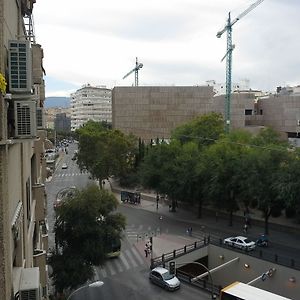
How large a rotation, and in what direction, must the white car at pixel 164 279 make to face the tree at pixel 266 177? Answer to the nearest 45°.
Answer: approximately 90° to its left

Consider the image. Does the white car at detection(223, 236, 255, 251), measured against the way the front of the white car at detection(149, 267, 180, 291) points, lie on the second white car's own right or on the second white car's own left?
on the second white car's own left

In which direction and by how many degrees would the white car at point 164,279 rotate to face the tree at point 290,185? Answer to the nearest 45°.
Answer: approximately 90° to its left

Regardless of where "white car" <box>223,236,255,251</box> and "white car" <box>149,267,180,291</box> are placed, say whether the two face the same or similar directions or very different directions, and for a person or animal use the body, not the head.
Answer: very different directions

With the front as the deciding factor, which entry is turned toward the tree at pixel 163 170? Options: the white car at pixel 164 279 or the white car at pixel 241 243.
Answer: the white car at pixel 241 243

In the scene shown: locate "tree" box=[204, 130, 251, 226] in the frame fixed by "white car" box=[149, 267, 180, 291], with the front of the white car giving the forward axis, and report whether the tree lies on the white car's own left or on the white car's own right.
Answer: on the white car's own left

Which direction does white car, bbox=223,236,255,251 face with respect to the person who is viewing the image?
facing away from the viewer and to the left of the viewer

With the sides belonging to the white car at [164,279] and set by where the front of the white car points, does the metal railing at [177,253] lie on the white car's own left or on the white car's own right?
on the white car's own left

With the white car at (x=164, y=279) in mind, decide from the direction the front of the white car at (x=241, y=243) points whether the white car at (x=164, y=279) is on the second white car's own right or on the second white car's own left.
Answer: on the second white car's own left

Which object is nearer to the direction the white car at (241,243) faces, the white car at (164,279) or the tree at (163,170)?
the tree
